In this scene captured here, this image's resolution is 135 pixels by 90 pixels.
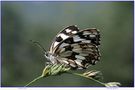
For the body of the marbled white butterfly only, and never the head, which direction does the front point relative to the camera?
to the viewer's left
